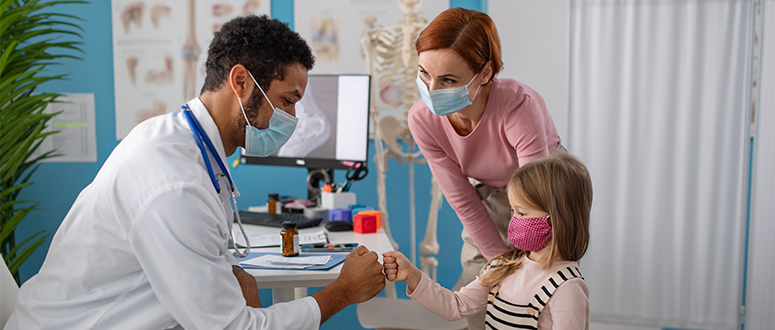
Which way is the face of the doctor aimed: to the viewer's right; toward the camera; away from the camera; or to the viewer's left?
to the viewer's right

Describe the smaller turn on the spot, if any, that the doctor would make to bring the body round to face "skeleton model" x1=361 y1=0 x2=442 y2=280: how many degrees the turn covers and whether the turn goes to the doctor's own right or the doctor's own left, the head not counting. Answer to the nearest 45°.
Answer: approximately 45° to the doctor's own left

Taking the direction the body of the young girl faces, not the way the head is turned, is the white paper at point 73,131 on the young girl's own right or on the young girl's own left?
on the young girl's own right

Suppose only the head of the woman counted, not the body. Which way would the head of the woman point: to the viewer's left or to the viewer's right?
to the viewer's left

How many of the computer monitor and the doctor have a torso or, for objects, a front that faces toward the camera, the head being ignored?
1

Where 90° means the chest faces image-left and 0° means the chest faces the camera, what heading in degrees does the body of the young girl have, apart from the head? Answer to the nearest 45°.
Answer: approximately 45°

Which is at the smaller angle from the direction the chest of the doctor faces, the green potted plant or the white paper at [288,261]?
the white paper

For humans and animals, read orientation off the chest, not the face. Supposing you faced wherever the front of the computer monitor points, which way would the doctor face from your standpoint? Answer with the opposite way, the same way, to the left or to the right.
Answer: to the left

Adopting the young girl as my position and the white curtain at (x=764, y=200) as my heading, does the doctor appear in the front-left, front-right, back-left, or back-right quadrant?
back-left

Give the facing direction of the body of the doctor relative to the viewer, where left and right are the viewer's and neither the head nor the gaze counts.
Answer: facing to the right of the viewer

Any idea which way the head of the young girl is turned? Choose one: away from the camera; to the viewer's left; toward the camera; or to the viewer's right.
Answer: to the viewer's left
